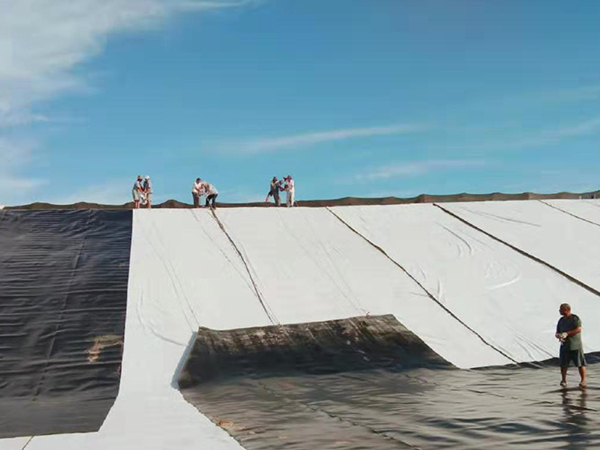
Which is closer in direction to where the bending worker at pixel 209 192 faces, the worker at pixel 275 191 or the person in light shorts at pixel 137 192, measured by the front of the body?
the person in light shorts

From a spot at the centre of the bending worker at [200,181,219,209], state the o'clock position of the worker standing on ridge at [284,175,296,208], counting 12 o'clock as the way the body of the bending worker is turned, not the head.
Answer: The worker standing on ridge is roughly at 5 o'clock from the bending worker.

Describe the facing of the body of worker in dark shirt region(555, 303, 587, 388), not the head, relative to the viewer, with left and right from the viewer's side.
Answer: facing the viewer and to the left of the viewer

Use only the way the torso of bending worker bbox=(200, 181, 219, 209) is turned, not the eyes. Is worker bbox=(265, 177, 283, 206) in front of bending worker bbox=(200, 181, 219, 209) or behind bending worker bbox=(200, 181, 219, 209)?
behind

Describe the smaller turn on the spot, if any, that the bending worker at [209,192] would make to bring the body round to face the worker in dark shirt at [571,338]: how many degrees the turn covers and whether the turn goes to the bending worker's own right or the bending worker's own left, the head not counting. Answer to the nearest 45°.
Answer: approximately 135° to the bending worker's own left

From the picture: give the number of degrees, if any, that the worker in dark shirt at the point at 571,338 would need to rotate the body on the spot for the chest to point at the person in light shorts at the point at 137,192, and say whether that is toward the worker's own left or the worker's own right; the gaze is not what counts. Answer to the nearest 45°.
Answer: approximately 90° to the worker's own right

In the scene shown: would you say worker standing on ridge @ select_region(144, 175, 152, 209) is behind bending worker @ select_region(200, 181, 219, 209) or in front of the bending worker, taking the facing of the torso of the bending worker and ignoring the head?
in front

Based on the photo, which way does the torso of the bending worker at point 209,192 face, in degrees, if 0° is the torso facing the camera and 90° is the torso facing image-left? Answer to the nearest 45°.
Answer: approximately 90°

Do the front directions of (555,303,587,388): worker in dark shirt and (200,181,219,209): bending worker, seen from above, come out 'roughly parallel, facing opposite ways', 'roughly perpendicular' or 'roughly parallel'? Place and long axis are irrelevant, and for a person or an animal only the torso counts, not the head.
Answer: roughly parallel

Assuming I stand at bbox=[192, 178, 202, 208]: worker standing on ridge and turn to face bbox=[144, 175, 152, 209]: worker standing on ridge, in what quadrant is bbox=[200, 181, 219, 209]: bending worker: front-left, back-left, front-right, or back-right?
back-left

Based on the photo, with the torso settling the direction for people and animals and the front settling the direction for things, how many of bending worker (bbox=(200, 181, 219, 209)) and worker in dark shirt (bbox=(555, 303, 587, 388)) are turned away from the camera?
0
